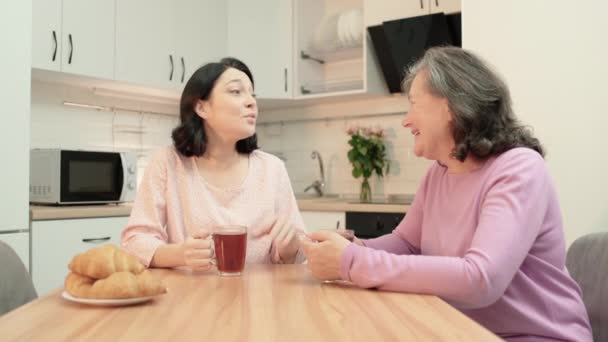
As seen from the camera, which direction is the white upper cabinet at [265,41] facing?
toward the camera

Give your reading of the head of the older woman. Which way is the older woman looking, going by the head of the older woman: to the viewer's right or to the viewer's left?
to the viewer's left

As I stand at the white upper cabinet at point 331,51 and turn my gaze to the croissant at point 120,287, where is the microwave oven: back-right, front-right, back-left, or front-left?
front-right

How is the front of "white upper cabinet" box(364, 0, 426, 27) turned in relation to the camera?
facing the viewer and to the left of the viewer

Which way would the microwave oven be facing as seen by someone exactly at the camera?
facing the viewer and to the right of the viewer

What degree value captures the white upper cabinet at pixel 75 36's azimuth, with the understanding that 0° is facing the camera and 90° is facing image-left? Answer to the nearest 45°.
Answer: approximately 315°

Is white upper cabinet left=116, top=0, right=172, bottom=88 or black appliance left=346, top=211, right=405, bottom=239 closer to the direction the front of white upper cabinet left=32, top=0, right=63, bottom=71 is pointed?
the black appliance

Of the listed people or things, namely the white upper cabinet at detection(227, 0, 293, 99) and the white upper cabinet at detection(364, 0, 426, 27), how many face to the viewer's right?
0
